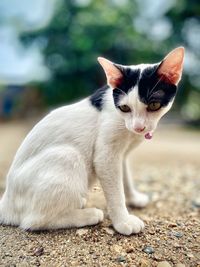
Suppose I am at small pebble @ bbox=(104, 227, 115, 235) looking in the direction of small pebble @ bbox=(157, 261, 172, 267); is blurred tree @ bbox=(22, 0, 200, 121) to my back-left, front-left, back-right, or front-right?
back-left

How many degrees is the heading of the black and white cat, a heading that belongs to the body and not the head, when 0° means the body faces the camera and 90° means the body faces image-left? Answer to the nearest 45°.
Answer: approximately 270°

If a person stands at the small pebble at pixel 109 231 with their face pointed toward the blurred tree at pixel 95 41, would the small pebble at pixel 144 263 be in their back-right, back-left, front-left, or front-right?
back-right

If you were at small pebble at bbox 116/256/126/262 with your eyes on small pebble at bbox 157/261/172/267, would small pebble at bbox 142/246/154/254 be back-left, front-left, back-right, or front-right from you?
front-left

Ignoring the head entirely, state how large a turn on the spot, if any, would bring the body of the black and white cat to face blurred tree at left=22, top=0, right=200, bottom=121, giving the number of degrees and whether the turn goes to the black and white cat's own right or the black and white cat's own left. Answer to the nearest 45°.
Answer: approximately 90° to the black and white cat's own left
